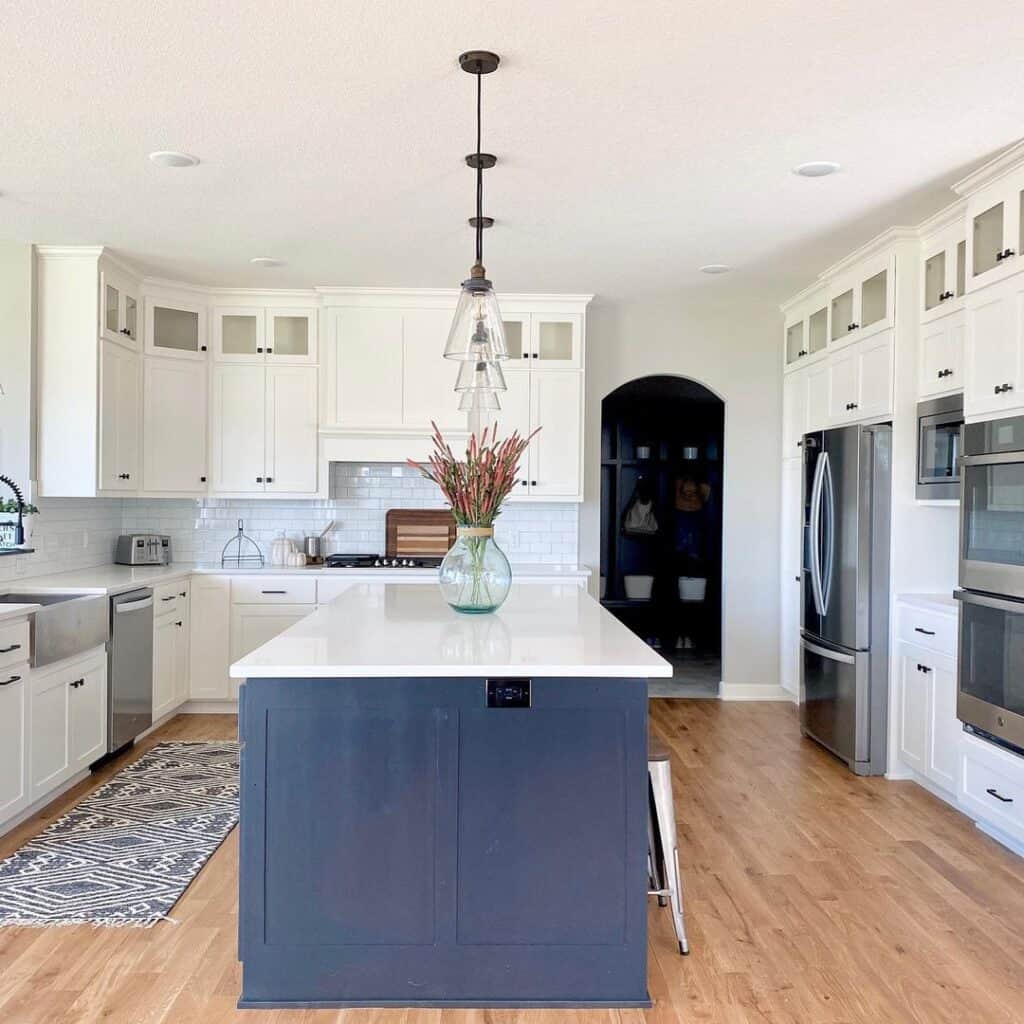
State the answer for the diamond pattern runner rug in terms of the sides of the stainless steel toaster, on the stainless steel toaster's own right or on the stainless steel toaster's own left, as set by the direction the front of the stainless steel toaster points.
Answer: on the stainless steel toaster's own right

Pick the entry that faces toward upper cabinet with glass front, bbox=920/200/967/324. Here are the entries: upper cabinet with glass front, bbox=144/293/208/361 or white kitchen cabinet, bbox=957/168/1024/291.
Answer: upper cabinet with glass front, bbox=144/293/208/361

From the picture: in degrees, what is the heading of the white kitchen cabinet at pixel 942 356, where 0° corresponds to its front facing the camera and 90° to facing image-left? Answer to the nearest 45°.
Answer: approximately 45°

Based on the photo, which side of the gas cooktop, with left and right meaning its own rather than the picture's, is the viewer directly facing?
front

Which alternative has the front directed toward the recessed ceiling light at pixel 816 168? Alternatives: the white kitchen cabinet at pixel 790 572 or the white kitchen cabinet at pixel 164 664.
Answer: the white kitchen cabinet at pixel 164 664

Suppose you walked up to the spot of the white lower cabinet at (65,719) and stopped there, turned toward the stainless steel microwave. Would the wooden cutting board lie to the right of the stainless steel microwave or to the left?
left

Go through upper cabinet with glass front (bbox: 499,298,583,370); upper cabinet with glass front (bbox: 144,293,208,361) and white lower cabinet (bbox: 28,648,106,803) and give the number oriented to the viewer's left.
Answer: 0

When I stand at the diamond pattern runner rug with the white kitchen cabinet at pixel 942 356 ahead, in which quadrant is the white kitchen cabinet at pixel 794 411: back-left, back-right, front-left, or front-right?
front-left

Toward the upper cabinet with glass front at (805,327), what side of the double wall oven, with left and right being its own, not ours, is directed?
right

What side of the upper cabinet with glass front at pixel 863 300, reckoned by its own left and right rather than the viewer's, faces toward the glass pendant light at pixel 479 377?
front

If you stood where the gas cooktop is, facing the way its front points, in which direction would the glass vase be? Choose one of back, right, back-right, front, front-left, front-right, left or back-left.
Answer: front

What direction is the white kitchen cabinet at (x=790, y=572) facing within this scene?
to the viewer's left
